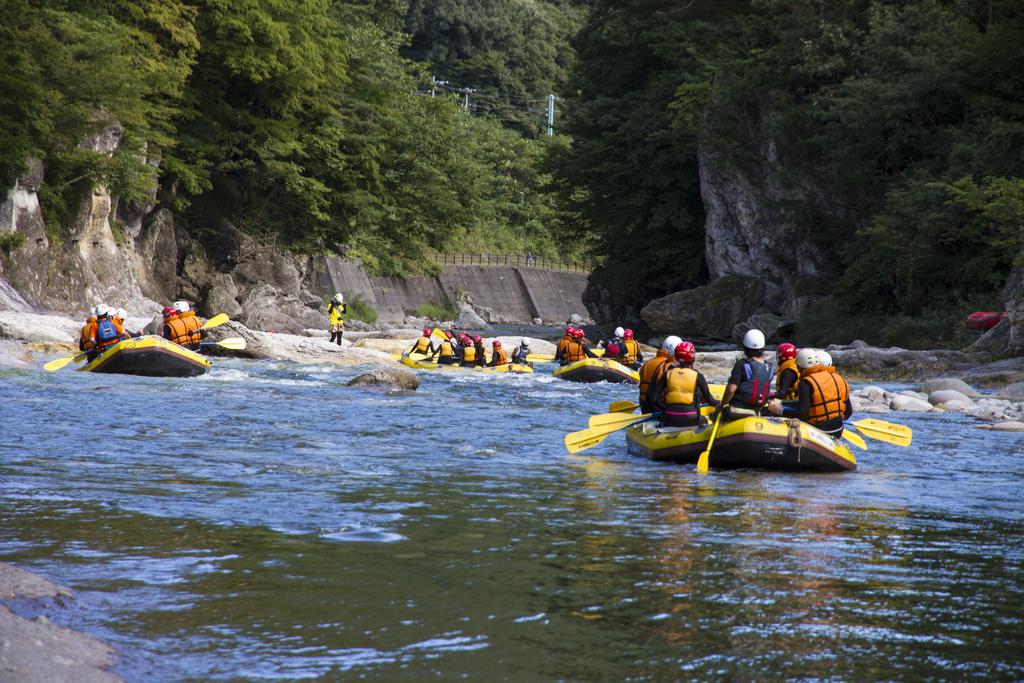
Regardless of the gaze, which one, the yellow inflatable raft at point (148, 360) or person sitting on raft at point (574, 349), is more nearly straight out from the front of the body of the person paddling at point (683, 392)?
the person sitting on raft

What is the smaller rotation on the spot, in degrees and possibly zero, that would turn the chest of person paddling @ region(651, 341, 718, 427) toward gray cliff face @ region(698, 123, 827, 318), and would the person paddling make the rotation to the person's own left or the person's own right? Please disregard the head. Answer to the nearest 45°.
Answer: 0° — they already face it

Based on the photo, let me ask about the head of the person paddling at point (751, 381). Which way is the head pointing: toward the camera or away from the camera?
away from the camera

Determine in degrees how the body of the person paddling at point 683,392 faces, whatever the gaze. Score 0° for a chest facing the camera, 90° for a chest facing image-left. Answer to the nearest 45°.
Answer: approximately 180°

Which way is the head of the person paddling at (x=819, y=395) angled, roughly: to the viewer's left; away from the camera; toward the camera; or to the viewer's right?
away from the camera

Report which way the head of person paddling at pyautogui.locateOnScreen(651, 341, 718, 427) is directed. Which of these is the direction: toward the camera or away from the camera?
away from the camera

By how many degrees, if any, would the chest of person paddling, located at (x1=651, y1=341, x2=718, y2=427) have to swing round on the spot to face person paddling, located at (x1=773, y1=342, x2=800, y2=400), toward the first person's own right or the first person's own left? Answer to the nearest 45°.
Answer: approximately 90° to the first person's own right

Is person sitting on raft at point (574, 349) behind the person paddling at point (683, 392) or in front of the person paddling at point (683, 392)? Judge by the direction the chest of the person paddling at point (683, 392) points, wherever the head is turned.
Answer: in front

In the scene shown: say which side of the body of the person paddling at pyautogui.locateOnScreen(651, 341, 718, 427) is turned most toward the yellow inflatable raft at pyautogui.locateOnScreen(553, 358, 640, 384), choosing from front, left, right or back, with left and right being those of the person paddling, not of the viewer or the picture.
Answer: front

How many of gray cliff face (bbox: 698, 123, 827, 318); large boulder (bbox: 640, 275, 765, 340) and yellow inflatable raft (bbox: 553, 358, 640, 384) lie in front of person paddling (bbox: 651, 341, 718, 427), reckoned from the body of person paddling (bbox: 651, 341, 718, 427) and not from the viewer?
3

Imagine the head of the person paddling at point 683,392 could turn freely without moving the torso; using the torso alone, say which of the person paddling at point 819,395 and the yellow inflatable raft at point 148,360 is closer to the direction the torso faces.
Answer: the yellow inflatable raft

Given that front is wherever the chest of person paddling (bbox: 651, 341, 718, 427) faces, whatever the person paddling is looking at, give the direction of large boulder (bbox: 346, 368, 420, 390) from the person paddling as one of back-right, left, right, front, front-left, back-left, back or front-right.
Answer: front-left

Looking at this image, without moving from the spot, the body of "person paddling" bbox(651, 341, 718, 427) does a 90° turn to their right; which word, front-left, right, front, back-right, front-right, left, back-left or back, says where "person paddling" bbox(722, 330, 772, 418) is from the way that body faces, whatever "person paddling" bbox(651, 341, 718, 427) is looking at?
front-right
